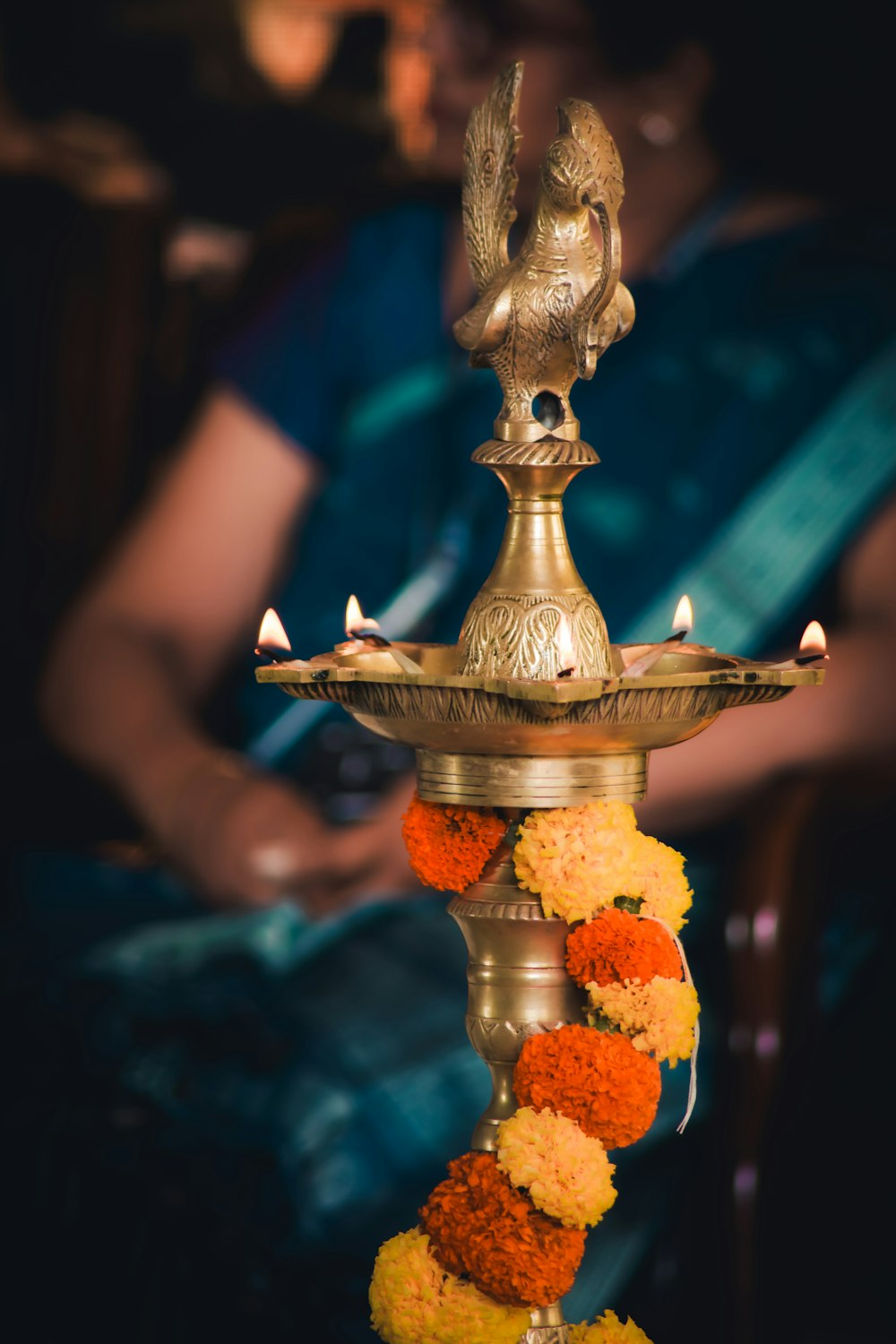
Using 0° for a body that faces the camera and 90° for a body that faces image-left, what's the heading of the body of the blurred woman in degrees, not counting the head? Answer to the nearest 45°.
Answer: approximately 45°

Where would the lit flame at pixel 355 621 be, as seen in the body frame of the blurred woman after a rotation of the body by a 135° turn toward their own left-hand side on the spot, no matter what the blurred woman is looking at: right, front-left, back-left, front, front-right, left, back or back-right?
right

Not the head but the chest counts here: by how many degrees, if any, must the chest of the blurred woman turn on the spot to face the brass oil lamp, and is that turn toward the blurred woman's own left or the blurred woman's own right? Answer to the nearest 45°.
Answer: approximately 45° to the blurred woman's own left
